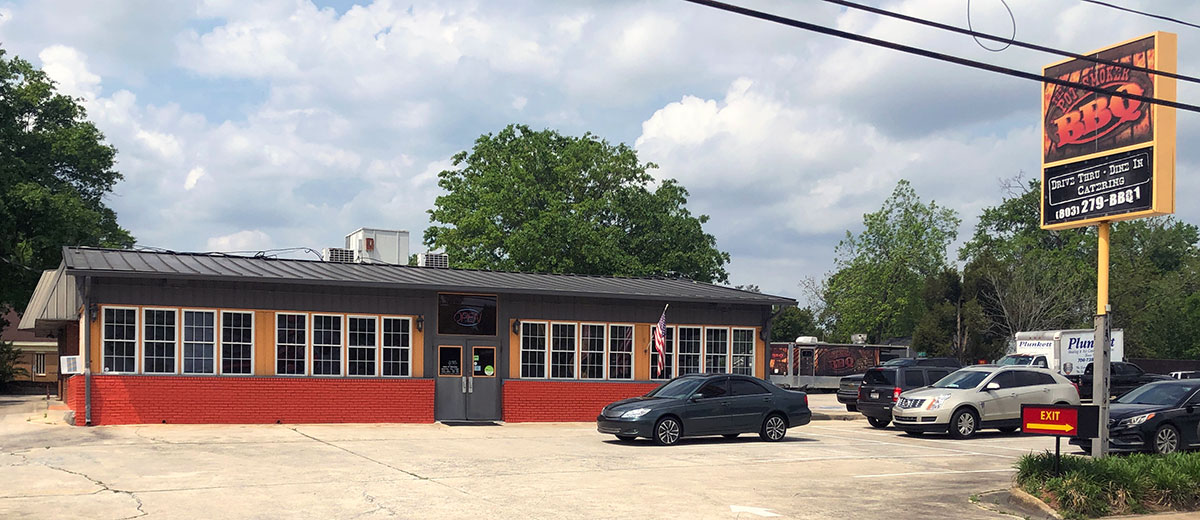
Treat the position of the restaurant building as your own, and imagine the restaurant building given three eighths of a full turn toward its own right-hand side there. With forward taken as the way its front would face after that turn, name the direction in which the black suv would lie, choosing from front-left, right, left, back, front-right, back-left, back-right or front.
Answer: back

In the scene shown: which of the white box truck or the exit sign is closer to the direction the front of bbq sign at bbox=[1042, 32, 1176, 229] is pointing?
the exit sign

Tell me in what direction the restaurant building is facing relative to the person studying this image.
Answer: facing the viewer and to the right of the viewer

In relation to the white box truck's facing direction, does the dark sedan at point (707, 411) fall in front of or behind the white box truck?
in front

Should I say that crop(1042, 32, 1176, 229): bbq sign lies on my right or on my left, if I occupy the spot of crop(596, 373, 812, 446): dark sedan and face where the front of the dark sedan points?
on my left

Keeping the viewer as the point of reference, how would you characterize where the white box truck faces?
facing the viewer and to the left of the viewer

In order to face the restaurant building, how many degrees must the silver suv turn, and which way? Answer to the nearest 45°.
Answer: approximately 45° to its right
